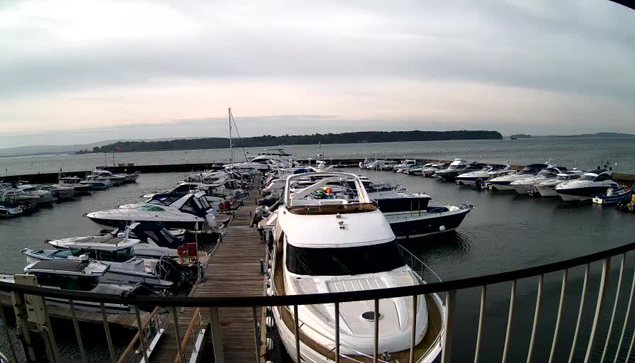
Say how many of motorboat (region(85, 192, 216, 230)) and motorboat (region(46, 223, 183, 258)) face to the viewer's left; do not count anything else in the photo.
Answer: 2

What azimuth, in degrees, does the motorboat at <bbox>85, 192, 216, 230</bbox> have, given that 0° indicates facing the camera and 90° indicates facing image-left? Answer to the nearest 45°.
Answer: approximately 90°

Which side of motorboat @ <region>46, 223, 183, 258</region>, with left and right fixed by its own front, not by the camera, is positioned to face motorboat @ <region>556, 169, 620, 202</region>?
back

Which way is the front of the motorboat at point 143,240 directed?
to the viewer's left
